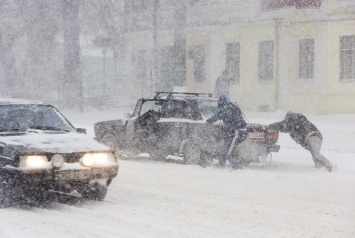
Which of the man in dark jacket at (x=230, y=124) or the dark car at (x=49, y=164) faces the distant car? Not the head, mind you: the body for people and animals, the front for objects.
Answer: the man in dark jacket

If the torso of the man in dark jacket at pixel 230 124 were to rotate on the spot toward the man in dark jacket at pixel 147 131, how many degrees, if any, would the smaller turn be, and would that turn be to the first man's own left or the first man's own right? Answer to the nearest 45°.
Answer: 0° — they already face them

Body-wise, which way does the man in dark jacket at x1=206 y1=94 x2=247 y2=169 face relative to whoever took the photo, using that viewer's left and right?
facing away from the viewer and to the left of the viewer

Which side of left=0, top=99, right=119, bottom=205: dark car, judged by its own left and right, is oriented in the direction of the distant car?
left

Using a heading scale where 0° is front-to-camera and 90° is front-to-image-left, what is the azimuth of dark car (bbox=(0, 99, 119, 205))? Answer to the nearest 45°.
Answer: approximately 315°

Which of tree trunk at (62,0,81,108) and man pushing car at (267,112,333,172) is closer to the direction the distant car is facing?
the tree trunk

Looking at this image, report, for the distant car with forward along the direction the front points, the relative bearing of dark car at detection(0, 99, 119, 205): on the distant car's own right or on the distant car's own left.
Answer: on the distant car's own left

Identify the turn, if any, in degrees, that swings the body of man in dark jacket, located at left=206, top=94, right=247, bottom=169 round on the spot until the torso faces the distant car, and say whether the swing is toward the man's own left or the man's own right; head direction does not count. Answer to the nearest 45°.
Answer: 0° — they already face it

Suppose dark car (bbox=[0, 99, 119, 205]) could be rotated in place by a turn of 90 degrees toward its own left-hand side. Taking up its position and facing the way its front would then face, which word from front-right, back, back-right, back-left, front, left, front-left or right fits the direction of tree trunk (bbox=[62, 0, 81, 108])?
front-left

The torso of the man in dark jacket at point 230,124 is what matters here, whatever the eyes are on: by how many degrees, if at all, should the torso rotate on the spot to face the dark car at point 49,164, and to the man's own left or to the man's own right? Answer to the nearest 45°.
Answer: approximately 90° to the man's own left

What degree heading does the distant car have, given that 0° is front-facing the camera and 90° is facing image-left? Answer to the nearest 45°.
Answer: approximately 135°
